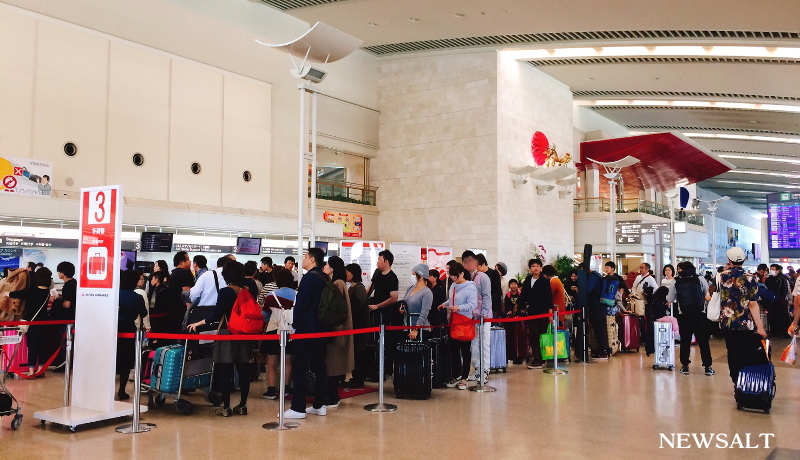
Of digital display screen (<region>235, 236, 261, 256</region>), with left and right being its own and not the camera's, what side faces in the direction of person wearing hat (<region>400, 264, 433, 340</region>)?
front

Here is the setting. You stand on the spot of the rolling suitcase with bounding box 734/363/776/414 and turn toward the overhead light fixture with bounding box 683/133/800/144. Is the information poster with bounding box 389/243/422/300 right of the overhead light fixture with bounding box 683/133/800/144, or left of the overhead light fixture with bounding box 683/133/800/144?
left

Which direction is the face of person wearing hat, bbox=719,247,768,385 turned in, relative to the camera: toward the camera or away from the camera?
away from the camera

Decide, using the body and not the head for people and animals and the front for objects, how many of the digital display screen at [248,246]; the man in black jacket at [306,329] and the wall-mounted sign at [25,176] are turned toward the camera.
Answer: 2

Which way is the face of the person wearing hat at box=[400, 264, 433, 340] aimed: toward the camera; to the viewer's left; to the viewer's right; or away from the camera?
to the viewer's left

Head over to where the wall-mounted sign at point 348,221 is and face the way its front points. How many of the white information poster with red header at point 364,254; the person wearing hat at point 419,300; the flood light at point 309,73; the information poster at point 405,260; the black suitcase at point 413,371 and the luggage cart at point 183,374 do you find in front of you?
6

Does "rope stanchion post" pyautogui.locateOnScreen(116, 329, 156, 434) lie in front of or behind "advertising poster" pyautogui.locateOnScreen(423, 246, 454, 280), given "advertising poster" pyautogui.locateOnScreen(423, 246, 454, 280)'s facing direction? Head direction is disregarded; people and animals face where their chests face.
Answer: in front

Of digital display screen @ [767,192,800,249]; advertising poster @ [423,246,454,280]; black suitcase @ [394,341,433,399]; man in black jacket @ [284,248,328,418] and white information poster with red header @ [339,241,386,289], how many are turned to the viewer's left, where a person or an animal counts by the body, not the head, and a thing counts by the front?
1

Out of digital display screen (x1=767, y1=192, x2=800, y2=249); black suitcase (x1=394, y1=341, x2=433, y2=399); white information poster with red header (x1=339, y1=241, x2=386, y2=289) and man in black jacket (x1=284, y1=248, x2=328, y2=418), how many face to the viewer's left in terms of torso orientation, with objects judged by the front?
1

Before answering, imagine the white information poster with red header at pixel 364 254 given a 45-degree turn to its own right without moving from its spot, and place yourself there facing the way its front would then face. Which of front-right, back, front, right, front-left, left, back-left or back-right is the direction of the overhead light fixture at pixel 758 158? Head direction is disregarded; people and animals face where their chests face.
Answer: back

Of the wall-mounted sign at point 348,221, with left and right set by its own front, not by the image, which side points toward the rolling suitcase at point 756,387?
front

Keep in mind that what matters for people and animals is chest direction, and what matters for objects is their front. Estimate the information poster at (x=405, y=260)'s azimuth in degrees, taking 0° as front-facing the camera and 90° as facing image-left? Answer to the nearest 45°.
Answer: approximately 0°

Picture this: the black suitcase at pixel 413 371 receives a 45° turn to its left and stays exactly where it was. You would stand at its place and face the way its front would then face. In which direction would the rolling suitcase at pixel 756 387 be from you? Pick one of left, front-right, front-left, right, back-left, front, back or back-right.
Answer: front-left

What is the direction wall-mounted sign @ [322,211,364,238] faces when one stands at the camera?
facing the viewer

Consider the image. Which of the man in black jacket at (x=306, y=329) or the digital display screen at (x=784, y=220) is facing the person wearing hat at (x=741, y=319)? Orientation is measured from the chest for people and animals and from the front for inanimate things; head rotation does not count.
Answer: the digital display screen
